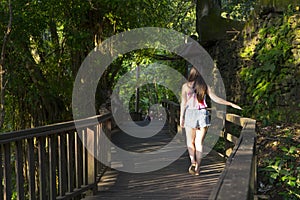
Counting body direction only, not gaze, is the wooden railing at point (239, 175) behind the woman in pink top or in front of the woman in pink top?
behind

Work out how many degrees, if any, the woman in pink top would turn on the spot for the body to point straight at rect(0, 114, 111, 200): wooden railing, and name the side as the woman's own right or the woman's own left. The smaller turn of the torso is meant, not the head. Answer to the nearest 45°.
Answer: approximately 135° to the woman's own left

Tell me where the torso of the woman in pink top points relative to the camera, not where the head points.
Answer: away from the camera
